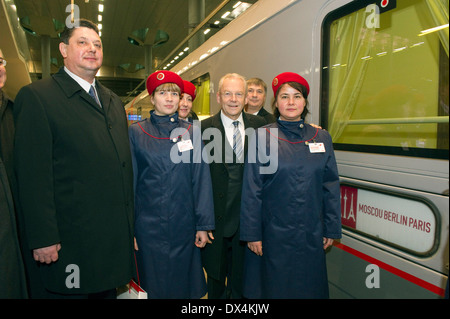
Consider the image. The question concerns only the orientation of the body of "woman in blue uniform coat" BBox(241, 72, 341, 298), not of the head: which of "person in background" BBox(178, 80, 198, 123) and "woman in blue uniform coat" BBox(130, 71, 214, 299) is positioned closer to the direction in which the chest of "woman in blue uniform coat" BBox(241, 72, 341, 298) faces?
the woman in blue uniform coat

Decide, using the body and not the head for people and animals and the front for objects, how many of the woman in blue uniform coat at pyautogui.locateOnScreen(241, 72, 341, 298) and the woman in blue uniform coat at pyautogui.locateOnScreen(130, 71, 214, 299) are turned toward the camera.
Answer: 2

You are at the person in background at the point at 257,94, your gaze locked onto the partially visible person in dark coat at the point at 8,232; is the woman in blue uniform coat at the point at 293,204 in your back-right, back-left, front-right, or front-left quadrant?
front-left

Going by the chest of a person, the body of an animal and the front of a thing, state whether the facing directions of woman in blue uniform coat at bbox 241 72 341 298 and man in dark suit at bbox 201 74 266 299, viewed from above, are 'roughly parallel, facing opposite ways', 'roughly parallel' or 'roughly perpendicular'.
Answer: roughly parallel

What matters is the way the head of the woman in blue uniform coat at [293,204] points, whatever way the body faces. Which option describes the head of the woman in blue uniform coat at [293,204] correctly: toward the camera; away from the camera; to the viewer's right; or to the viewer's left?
toward the camera

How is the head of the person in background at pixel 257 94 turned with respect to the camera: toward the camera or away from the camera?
toward the camera

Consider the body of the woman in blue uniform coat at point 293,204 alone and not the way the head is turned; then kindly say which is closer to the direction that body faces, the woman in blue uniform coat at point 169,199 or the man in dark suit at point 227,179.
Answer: the woman in blue uniform coat

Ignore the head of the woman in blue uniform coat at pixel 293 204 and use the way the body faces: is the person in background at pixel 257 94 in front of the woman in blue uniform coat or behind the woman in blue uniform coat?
behind

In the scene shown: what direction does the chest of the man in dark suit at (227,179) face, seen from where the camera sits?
toward the camera

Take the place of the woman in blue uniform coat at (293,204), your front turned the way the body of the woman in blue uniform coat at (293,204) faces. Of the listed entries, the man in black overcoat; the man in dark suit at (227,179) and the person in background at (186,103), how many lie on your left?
0

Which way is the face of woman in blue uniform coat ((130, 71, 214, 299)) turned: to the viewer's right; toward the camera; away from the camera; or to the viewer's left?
toward the camera

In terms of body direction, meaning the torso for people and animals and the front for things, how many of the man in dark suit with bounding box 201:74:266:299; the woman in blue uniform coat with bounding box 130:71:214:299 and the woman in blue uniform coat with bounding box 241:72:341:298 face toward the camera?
3

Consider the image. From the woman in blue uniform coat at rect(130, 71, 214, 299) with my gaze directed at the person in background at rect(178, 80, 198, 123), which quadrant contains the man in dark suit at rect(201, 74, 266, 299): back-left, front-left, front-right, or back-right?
front-right

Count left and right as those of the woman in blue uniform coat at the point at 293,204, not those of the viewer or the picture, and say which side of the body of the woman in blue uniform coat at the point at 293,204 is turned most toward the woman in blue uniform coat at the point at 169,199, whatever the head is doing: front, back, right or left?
right

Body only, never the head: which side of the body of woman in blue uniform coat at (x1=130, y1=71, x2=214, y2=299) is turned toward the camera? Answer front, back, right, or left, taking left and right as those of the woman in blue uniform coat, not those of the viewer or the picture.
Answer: front

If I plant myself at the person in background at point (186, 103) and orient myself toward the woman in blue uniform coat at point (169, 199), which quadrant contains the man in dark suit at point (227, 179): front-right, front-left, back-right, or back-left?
front-left

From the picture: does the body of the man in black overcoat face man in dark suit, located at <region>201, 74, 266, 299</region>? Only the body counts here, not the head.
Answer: no
